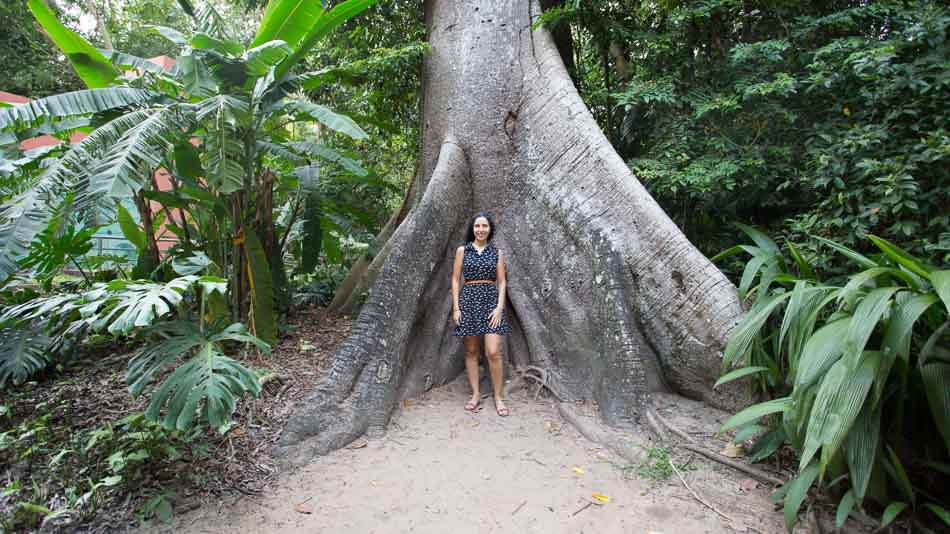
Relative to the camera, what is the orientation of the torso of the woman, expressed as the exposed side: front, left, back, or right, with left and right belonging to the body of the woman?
front

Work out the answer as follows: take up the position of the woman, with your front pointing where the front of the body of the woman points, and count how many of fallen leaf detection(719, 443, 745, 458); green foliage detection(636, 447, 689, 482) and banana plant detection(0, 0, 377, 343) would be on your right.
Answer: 1

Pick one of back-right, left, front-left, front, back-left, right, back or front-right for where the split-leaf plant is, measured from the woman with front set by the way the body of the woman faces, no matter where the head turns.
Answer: front-right

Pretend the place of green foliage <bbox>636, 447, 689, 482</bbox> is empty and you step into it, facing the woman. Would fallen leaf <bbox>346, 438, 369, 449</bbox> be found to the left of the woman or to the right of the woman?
left

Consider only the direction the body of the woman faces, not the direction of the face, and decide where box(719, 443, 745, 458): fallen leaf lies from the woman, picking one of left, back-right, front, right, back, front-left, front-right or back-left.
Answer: front-left

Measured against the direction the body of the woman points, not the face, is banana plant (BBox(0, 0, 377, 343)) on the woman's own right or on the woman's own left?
on the woman's own right

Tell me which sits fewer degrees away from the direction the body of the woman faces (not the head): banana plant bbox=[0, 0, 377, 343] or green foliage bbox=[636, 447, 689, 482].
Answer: the green foliage

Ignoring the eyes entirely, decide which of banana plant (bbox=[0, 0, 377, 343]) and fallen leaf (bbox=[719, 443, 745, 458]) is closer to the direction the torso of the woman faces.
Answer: the fallen leaf

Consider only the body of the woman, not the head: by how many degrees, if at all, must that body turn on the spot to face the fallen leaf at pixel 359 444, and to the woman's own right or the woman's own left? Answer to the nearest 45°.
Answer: approximately 45° to the woman's own right

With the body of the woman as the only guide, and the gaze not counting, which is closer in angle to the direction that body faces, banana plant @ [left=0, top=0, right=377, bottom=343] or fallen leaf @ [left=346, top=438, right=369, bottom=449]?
the fallen leaf

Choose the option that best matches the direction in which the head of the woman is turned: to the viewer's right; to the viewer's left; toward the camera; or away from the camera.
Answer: toward the camera
